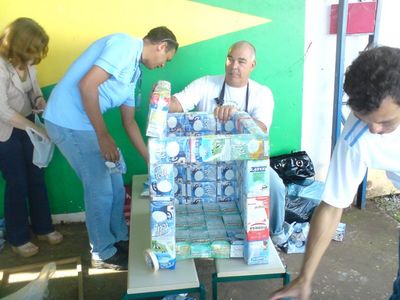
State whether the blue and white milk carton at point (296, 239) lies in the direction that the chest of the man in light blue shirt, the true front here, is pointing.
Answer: yes

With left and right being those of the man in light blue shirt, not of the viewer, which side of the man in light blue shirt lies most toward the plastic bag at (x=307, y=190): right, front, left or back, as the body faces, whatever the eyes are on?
front

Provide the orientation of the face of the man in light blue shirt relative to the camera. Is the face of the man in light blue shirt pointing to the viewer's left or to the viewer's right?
to the viewer's right

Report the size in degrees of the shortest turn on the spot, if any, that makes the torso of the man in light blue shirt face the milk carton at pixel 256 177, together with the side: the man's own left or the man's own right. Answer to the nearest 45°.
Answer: approximately 45° to the man's own right

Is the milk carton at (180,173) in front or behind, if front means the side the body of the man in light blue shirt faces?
in front

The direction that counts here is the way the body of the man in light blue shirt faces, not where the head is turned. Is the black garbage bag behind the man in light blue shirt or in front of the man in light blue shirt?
in front

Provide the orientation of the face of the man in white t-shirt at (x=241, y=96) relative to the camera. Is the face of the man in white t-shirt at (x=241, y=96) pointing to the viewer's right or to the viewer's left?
to the viewer's left

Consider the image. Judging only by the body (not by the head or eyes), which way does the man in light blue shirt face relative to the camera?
to the viewer's right
